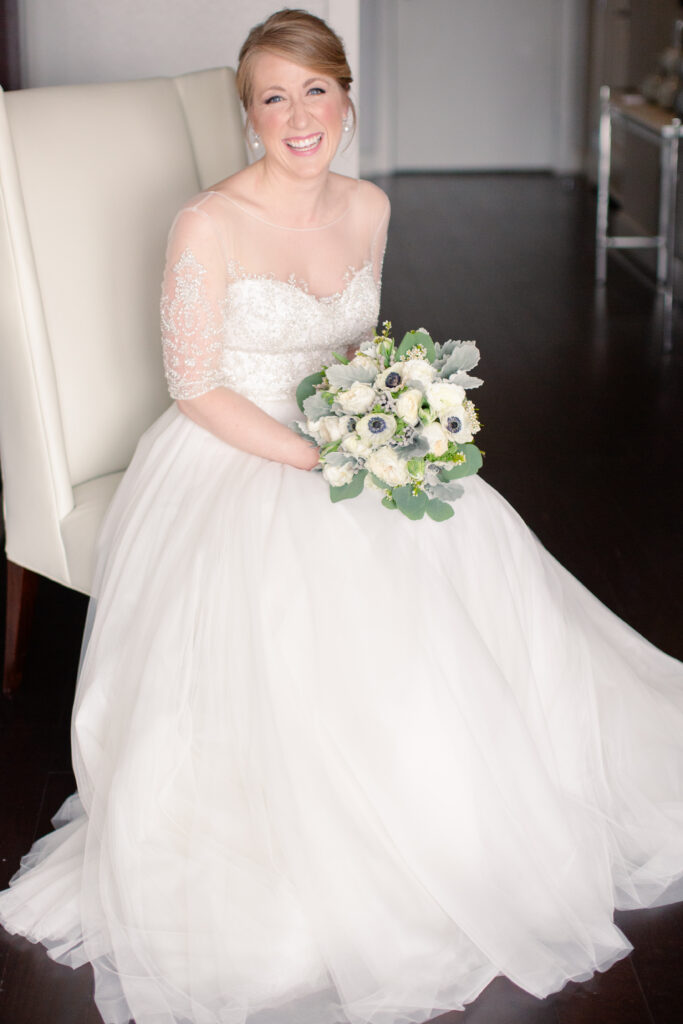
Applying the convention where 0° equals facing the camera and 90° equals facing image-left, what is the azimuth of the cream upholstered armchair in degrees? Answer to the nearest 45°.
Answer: approximately 315°

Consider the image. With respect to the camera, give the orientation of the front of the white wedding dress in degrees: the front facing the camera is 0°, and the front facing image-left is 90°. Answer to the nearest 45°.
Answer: approximately 315°
